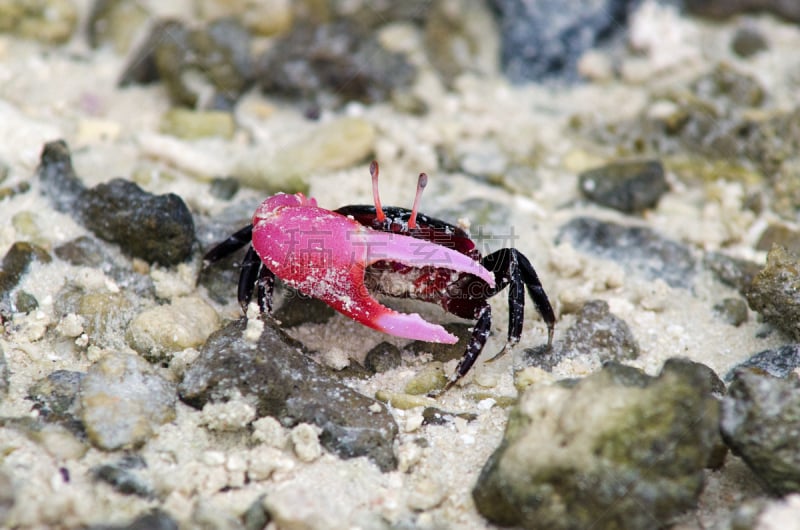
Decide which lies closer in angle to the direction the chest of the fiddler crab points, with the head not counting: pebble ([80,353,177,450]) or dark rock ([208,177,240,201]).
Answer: the pebble

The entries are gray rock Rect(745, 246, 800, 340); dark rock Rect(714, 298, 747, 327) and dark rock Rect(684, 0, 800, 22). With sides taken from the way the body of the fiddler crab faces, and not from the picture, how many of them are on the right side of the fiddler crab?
0

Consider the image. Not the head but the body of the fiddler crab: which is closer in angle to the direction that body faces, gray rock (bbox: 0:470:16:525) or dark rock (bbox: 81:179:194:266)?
the gray rock

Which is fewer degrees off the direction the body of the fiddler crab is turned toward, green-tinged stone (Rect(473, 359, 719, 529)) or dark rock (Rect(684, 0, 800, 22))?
the green-tinged stone

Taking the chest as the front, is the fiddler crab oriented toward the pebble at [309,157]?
no

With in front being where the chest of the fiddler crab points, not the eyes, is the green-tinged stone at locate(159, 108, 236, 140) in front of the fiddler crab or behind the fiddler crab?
behind

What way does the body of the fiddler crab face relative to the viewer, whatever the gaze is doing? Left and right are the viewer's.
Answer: facing the viewer

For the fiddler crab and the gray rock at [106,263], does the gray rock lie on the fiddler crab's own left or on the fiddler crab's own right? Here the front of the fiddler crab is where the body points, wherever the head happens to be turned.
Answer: on the fiddler crab's own right

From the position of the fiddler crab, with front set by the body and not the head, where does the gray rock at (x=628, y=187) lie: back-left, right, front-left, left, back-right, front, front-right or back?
back-left

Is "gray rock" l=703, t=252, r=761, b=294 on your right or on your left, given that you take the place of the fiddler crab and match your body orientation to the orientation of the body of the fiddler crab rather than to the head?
on your left

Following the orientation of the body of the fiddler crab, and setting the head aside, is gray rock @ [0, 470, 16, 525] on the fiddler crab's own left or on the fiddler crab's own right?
on the fiddler crab's own right

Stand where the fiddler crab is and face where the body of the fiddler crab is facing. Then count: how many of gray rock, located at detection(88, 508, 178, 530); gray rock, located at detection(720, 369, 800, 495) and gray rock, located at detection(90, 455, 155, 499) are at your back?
0

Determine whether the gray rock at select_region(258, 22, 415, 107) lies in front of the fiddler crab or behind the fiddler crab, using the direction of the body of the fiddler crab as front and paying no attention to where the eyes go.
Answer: behind

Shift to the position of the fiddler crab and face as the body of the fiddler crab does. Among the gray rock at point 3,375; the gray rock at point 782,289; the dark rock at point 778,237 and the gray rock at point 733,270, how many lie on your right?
1

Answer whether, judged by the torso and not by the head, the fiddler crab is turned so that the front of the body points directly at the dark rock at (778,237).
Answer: no

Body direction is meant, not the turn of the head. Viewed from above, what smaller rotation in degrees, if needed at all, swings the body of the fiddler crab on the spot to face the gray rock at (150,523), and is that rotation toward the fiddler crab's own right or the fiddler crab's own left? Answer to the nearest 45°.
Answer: approximately 45° to the fiddler crab's own right
